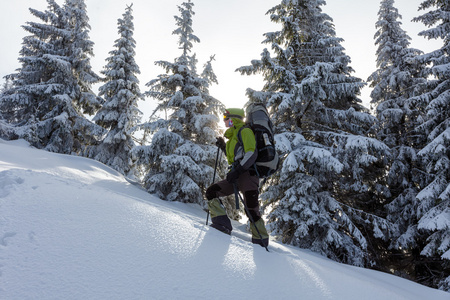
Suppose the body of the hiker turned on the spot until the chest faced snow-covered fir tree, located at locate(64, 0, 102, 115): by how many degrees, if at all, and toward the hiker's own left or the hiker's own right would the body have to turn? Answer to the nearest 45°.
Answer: approximately 45° to the hiker's own right

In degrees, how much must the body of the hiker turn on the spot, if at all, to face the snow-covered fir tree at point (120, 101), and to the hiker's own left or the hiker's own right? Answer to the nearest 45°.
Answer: approximately 45° to the hiker's own right

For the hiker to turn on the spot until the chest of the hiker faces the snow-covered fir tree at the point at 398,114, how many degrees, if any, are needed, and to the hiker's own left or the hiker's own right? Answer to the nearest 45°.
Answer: approximately 135° to the hiker's own right

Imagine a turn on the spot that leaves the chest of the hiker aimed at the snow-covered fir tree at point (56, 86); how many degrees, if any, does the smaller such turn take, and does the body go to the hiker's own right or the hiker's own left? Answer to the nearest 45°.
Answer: approximately 45° to the hiker's own right

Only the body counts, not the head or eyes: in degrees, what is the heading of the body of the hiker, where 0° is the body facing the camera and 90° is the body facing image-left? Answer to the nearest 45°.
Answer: approximately 90°

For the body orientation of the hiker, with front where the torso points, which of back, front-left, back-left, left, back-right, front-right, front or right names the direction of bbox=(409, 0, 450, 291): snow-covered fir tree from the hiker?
back-right
